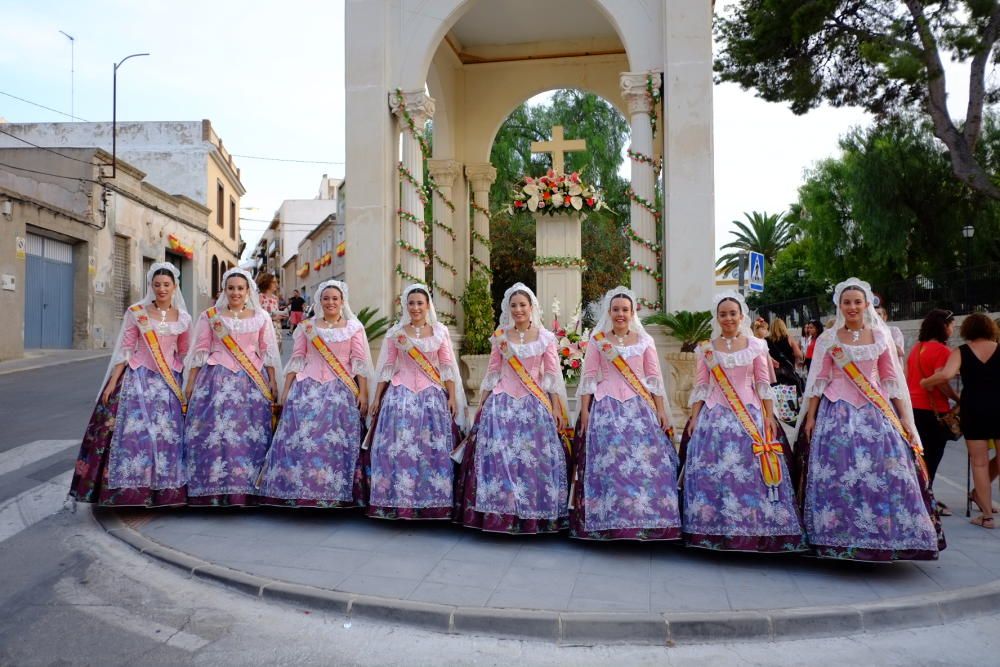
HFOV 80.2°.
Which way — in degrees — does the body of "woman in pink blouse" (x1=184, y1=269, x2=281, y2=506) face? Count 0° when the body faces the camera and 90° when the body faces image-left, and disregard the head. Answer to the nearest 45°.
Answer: approximately 0°

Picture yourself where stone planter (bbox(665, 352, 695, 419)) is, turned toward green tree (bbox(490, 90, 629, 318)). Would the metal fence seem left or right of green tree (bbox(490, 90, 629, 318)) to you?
right

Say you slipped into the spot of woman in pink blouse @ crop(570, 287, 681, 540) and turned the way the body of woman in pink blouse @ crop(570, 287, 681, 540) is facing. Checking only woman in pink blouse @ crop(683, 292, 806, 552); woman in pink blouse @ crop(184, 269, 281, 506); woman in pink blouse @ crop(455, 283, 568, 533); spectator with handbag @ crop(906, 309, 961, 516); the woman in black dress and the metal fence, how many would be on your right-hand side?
2

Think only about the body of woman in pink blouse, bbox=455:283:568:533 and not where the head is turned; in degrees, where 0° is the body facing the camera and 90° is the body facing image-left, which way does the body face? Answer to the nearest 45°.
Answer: approximately 0°

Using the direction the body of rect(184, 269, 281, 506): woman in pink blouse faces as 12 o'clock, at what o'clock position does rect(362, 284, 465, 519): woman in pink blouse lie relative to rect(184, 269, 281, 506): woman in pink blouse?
rect(362, 284, 465, 519): woman in pink blouse is roughly at 10 o'clock from rect(184, 269, 281, 506): woman in pink blouse.

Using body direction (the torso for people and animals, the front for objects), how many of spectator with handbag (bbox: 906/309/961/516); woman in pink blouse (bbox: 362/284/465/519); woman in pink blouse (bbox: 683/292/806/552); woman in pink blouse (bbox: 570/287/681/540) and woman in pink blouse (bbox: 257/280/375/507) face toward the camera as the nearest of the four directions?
4

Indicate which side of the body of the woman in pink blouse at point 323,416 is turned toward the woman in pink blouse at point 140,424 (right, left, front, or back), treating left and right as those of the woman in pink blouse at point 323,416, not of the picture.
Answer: right

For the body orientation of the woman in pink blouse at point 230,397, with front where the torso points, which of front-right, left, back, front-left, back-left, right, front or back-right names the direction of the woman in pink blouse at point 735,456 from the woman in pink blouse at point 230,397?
front-left
